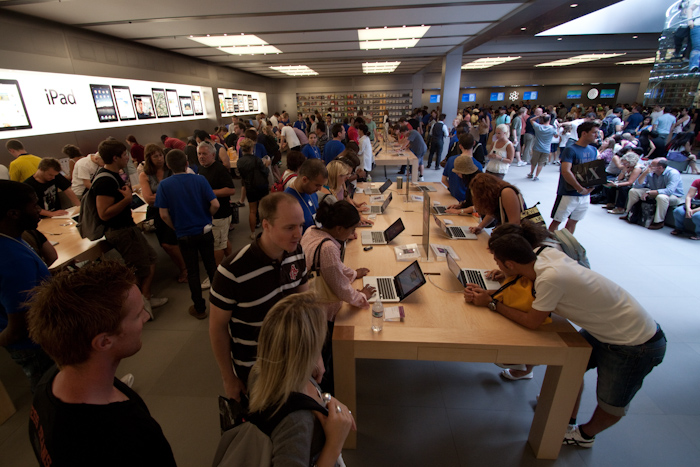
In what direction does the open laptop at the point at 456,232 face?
to the viewer's right

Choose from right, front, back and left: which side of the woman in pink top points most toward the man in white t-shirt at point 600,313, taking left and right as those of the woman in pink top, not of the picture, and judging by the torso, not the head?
front

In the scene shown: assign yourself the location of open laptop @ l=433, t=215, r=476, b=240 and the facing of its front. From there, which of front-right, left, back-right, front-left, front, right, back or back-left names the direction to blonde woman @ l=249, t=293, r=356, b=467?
right

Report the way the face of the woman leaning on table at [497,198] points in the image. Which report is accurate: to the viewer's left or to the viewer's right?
to the viewer's left

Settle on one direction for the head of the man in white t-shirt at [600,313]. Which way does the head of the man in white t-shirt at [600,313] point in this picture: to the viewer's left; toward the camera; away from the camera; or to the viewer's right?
to the viewer's left

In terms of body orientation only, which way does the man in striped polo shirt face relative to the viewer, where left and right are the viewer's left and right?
facing the viewer and to the right of the viewer

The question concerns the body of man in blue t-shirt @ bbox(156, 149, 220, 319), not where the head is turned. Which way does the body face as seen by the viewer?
away from the camera

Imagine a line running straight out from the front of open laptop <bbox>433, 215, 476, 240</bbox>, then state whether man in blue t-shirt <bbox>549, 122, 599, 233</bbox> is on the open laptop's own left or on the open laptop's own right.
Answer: on the open laptop's own left

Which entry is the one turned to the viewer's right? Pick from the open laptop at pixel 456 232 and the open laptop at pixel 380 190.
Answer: the open laptop at pixel 456 232

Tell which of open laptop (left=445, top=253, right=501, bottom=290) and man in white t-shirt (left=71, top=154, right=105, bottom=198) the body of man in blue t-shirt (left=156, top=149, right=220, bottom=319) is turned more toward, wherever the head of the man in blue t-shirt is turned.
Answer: the man in white t-shirt

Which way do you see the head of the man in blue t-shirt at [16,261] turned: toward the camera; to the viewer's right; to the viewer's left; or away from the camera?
to the viewer's right

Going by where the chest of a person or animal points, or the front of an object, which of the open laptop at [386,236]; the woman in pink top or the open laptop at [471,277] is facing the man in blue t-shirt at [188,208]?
the open laptop at [386,236]

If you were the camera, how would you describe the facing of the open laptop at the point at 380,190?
facing to the left of the viewer

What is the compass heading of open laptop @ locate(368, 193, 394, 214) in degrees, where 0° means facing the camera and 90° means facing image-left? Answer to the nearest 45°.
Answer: approximately 90°

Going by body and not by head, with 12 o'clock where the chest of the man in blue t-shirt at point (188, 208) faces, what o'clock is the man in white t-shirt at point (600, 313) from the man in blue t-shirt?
The man in white t-shirt is roughly at 5 o'clock from the man in blue t-shirt.

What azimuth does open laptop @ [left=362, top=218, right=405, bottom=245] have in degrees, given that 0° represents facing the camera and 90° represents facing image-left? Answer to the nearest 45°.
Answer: approximately 90°
